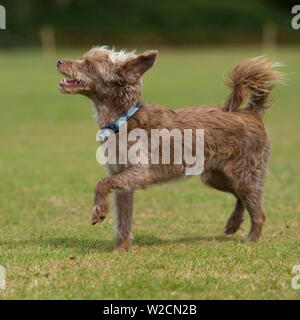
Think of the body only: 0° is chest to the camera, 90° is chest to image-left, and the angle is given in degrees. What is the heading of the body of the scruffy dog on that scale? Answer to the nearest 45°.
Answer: approximately 90°
